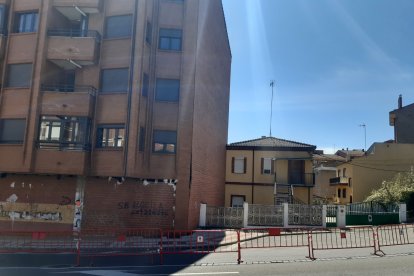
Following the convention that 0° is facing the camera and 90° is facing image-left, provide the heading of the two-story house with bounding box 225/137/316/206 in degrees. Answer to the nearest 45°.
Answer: approximately 0°

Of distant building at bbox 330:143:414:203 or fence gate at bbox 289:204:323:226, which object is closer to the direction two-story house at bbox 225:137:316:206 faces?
the fence gate

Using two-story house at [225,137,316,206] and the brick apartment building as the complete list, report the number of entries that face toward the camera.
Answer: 2

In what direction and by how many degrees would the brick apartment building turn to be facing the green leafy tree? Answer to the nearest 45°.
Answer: approximately 90° to its left

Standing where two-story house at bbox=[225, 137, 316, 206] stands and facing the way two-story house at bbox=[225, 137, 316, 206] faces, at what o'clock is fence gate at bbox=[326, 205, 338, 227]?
The fence gate is roughly at 11 o'clock from the two-story house.

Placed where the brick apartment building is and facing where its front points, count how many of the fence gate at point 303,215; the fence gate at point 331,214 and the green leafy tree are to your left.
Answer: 3

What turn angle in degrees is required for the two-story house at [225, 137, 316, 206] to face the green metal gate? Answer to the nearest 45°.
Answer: approximately 45° to its left

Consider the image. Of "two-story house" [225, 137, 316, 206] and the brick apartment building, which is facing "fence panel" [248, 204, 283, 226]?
the two-story house

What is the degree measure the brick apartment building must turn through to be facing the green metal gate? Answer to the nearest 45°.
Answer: approximately 90° to its left

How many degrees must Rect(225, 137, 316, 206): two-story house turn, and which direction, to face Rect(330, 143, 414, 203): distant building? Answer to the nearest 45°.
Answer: approximately 135° to its left

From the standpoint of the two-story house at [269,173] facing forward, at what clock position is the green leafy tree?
The green leafy tree is roughly at 9 o'clock from the two-story house.

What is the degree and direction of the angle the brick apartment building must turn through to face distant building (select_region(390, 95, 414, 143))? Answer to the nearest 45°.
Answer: approximately 135° to its left
